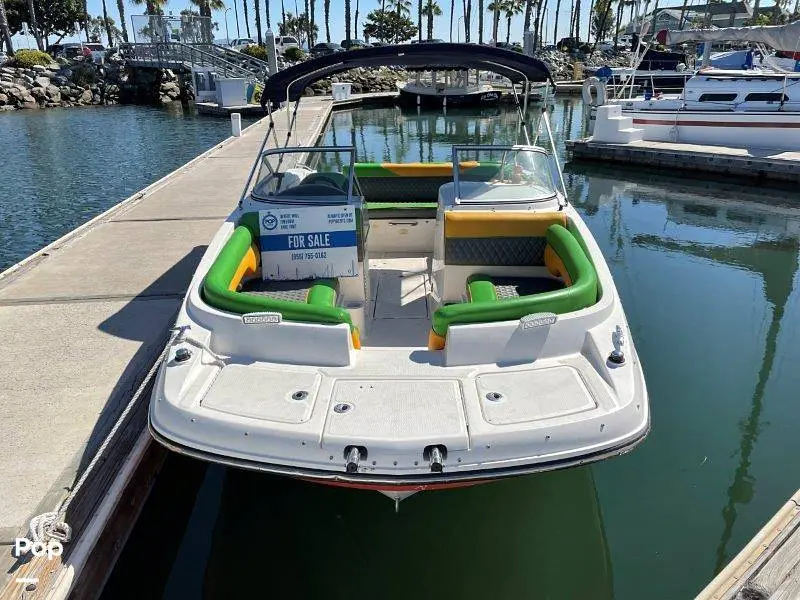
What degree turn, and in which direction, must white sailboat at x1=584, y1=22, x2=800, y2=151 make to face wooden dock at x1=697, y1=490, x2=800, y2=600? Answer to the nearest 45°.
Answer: approximately 90° to its right

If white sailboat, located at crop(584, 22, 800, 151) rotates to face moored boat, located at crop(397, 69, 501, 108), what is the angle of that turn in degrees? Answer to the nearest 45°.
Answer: approximately 135° to its left

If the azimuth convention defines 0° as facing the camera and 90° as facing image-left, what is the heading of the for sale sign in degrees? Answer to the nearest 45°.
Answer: approximately 0°

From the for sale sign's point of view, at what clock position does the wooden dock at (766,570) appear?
The wooden dock is roughly at 11 o'clock from the for sale sign.

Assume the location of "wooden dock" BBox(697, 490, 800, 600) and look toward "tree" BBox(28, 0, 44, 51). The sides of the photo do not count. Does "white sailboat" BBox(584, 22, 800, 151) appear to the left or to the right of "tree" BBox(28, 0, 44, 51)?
right

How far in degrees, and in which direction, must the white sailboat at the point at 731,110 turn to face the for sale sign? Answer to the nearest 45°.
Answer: approximately 90° to its right

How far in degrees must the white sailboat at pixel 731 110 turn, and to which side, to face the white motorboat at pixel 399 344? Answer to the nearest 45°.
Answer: approximately 90° to its right

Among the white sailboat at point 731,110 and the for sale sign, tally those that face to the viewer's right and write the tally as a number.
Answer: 1

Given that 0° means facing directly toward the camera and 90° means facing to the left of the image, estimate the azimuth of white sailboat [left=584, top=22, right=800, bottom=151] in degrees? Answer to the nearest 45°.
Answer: approximately 270°
